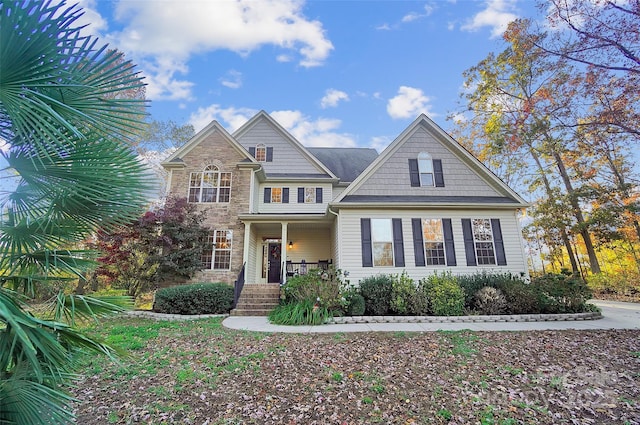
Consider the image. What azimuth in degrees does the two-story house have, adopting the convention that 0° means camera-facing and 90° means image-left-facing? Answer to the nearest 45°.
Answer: approximately 0°

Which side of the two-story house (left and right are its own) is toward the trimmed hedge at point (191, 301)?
right

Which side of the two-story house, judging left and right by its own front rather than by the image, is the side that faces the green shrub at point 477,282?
left

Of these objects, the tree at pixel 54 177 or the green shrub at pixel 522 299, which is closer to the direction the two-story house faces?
the tree

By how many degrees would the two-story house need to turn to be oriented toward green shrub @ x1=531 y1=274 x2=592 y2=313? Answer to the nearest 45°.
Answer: approximately 90° to its left

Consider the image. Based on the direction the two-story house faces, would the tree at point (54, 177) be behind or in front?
in front
